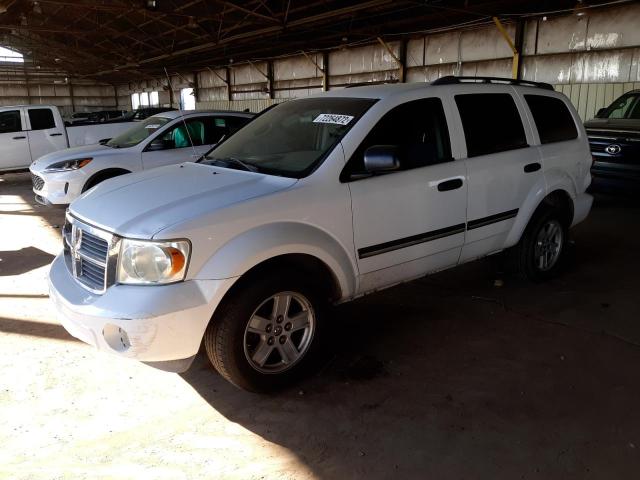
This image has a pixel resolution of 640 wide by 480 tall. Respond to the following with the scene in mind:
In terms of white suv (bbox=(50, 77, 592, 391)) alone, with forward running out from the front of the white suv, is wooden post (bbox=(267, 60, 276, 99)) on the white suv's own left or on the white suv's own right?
on the white suv's own right

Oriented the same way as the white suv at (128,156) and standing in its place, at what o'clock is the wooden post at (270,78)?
The wooden post is roughly at 5 o'clock from the white suv.

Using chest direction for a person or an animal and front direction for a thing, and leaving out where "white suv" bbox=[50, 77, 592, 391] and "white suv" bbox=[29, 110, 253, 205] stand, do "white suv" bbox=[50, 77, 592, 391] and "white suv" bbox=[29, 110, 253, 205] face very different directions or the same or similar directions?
same or similar directions

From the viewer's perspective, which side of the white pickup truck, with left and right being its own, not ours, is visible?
left

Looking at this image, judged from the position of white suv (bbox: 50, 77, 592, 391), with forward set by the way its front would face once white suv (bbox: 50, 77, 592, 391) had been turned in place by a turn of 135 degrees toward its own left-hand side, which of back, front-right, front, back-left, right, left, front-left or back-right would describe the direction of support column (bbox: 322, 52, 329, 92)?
left

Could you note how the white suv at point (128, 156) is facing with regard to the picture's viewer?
facing the viewer and to the left of the viewer

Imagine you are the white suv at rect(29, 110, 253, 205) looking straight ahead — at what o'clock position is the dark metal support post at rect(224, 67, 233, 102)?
The dark metal support post is roughly at 5 o'clock from the white suv.

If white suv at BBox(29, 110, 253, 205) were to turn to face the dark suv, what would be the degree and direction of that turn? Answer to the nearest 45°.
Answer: approximately 135° to its left

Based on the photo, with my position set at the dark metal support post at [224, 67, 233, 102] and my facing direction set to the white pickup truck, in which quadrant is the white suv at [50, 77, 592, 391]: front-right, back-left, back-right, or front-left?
front-left

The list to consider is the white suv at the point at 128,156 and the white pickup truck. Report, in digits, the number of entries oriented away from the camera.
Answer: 0

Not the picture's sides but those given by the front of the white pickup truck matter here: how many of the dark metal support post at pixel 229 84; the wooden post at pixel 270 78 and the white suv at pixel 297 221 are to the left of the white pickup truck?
1

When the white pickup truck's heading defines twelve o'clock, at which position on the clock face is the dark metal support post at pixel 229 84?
The dark metal support post is roughly at 4 o'clock from the white pickup truck.

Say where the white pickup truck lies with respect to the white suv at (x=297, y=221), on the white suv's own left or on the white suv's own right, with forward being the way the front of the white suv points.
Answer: on the white suv's own right
